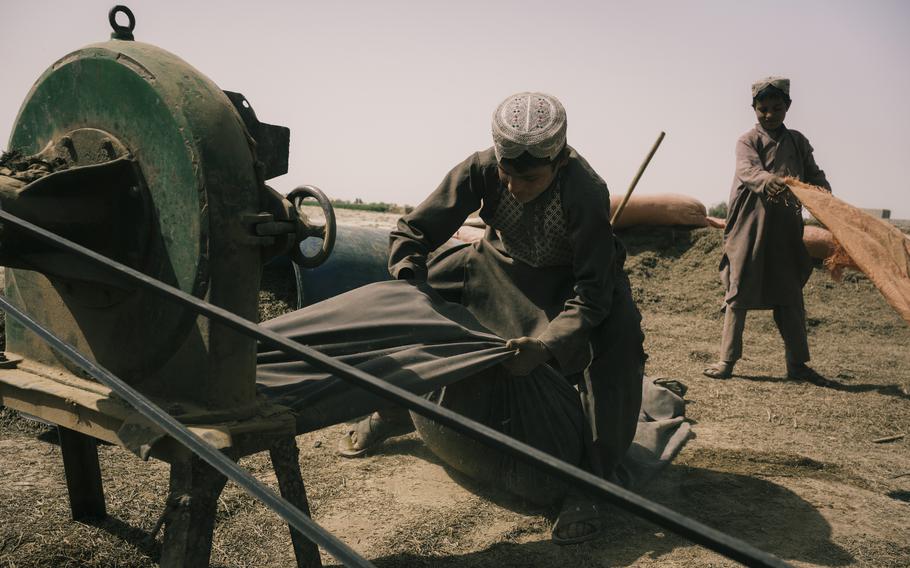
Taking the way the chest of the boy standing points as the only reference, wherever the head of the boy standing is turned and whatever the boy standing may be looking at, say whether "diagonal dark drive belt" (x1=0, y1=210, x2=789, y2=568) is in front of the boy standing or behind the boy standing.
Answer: in front

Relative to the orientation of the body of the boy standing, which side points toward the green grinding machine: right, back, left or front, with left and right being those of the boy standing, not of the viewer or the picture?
front
